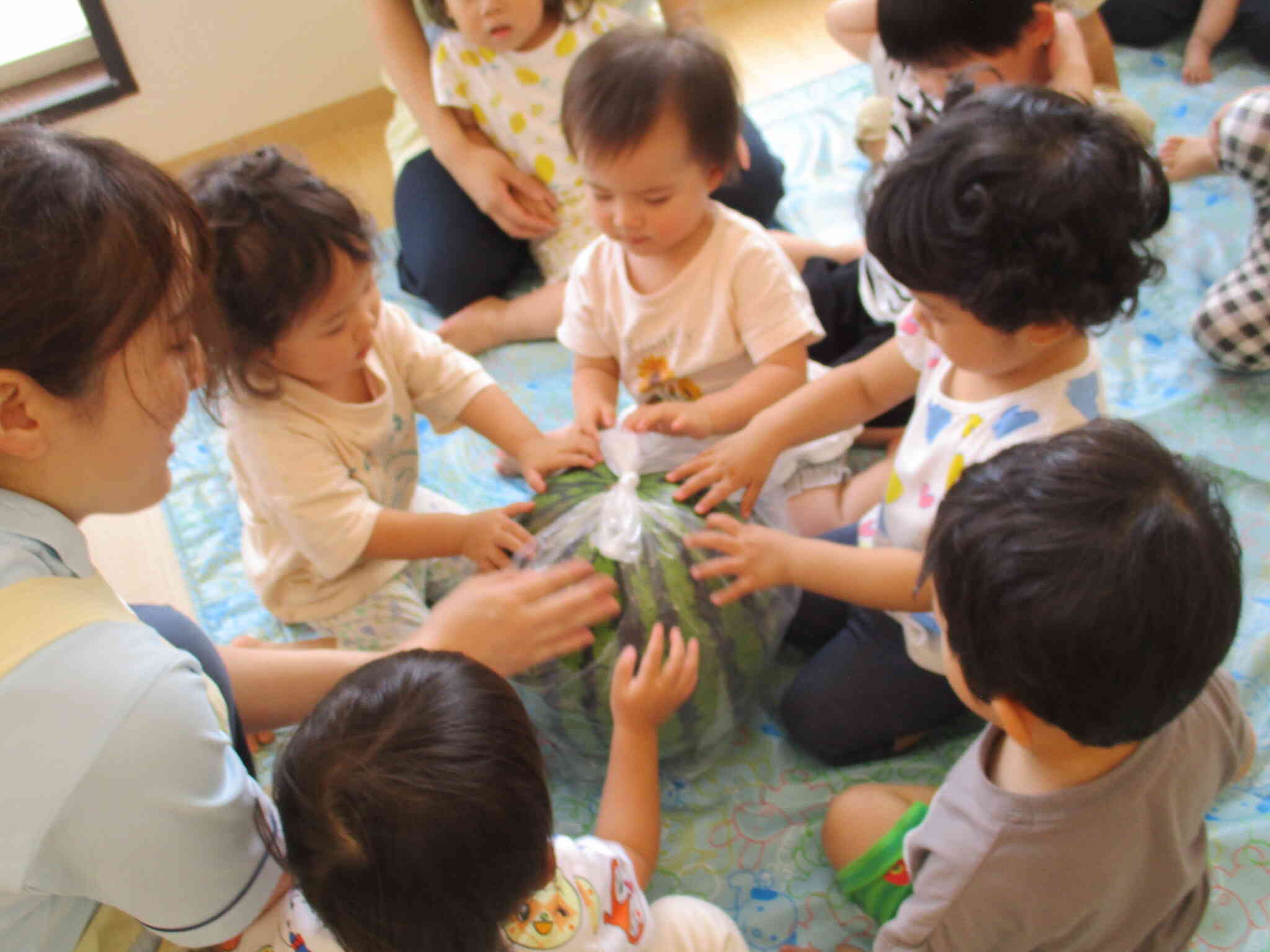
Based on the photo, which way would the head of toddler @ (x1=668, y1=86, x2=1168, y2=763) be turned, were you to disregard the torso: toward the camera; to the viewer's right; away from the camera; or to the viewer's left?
to the viewer's left

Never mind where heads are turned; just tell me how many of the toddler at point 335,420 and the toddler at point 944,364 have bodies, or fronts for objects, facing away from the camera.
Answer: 0

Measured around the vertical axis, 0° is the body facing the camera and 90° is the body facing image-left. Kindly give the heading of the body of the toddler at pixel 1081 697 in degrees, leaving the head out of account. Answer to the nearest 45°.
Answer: approximately 135°

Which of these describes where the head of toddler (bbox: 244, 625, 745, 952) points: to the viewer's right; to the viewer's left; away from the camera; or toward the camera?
away from the camera

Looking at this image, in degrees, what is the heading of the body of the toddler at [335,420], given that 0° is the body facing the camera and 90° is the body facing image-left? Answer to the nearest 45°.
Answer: approximately 315°

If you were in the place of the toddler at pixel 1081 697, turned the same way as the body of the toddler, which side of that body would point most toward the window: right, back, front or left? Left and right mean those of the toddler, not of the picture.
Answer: front

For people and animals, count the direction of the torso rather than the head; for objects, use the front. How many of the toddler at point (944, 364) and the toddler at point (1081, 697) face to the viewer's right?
0

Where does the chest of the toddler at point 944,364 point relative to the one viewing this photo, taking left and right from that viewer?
facing the viewer and to the left of the viewer

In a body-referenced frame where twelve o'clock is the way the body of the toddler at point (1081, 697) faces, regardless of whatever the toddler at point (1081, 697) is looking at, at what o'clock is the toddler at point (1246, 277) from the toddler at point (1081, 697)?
the toddler at point (1246, 277) is roughly at 2 o'clock from the toddler at point (1081, 697).

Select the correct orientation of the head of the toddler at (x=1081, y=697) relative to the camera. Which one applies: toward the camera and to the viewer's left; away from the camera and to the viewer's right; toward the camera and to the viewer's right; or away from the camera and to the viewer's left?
away from the camera and to the viewer's left
